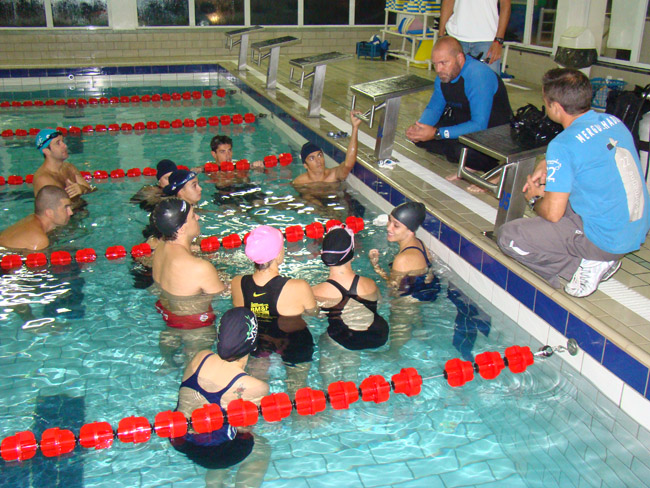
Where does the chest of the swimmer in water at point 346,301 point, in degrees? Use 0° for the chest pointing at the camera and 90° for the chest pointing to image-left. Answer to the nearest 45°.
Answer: approximately 180°

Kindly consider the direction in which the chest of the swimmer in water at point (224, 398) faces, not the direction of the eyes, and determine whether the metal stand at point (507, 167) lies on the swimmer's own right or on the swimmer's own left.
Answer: on the swimmer's own right

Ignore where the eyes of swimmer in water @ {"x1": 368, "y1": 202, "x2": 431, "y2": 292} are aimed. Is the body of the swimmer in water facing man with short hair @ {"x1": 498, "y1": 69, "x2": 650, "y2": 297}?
no

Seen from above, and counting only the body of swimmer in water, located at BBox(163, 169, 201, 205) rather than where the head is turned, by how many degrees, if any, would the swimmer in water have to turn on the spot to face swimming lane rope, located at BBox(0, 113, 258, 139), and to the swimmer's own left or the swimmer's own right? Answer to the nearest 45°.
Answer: approximately 90° to the swimmer's own left

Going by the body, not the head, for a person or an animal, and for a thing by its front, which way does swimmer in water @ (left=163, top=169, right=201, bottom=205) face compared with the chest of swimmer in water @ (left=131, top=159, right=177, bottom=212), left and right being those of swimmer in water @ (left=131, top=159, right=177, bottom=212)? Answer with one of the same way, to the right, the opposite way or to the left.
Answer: the same way

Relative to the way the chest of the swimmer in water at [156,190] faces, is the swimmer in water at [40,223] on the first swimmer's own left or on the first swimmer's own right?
on the first swimmer's own right

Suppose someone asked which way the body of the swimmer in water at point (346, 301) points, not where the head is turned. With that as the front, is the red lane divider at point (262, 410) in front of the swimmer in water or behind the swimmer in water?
behind

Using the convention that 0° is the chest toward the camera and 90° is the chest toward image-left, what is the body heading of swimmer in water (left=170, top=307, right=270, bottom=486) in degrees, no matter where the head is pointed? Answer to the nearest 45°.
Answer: approximately 180°

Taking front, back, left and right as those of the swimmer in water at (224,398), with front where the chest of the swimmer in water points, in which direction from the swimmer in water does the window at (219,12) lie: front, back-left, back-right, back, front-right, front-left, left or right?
front

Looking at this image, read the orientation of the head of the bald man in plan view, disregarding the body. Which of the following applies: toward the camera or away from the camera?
toward the camera

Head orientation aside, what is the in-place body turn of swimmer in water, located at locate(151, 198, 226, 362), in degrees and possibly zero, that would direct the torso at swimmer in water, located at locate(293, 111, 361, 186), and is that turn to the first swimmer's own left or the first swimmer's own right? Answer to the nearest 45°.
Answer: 0° — they already face them

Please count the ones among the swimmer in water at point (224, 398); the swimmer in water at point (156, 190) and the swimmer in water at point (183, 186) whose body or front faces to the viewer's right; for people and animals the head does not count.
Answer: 2

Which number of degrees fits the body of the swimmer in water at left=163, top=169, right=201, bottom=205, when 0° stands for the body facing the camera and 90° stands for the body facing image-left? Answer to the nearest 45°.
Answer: approximately 270°

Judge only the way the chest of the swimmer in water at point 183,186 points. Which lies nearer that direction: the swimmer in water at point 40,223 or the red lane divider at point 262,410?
the red lane divider

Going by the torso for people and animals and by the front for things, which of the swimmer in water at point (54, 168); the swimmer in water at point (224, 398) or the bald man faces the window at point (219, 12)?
the swimmer in water at point (224, 398)

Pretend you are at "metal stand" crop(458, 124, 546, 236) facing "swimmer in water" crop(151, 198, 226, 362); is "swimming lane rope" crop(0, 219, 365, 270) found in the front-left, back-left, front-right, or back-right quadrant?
front-right

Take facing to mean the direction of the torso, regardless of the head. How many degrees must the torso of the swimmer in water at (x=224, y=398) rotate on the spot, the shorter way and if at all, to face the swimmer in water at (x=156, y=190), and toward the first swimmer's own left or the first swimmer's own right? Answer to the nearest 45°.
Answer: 0° — they already face them

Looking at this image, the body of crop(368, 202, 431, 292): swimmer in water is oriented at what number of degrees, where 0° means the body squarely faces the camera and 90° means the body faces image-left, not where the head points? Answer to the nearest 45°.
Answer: approximately 90°

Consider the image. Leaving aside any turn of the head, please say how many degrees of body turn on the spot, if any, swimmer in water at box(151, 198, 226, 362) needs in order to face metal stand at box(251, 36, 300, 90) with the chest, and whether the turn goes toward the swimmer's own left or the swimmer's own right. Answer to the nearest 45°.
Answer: approximately 45° to the swimmer's own left

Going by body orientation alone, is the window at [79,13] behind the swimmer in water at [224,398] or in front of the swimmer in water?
in front
